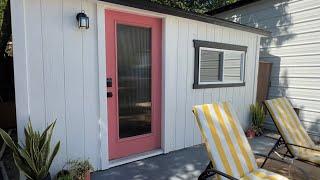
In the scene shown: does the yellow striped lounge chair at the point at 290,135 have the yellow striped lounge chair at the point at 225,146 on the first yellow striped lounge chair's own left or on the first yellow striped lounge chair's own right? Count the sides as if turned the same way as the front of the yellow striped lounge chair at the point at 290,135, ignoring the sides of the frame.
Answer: on the first yellow striped lounge chair's own right

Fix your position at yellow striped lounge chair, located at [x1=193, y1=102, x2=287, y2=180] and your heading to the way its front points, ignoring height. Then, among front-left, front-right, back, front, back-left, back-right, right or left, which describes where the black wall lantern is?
back-right

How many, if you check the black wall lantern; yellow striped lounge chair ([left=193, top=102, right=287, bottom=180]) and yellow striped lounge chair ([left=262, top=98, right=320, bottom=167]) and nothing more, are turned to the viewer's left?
0

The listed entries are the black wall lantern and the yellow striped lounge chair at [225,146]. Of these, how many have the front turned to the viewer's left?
0

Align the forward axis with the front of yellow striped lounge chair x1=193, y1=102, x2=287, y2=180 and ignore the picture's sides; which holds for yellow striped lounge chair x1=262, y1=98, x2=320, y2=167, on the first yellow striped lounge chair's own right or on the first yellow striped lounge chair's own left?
on the first yellow striped lounge chair's own left

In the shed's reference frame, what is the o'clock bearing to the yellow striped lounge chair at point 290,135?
The yellow striped lounge chair is roughly at 11 o'clock from the shed.

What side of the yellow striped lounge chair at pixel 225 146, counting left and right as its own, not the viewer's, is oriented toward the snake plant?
right

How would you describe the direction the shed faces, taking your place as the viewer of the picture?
facing the viewer and to the right of the viewer

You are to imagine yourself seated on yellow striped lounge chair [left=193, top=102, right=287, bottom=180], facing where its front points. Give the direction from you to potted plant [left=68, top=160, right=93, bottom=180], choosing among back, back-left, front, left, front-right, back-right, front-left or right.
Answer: back-right

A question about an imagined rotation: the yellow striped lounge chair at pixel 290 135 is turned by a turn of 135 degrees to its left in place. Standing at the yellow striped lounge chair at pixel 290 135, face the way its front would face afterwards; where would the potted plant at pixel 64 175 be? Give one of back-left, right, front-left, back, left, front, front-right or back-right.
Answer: back-left
